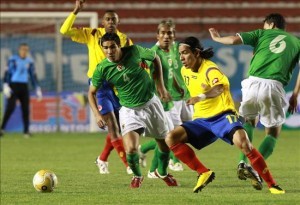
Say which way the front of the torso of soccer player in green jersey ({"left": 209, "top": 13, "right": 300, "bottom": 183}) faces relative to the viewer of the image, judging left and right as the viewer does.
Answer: facing away from the viewer

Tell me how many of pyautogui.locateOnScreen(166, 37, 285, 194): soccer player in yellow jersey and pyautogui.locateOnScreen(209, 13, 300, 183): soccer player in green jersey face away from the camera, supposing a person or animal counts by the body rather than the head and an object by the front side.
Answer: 1

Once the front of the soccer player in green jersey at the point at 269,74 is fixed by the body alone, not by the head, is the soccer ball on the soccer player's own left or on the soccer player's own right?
on the soccer player's own left

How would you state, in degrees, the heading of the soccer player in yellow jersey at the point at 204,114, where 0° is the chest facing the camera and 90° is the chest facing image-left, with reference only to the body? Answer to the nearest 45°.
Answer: approximately 45°

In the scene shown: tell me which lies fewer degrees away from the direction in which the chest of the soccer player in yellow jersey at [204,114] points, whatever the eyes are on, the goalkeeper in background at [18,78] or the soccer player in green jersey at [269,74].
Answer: the goalkeeper in background

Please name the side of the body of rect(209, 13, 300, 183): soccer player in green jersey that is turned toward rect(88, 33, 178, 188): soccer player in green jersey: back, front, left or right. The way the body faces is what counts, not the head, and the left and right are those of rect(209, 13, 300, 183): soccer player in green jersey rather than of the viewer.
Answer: left

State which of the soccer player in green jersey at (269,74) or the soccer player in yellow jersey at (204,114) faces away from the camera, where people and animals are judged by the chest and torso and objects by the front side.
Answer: the soccer player in green jersey
